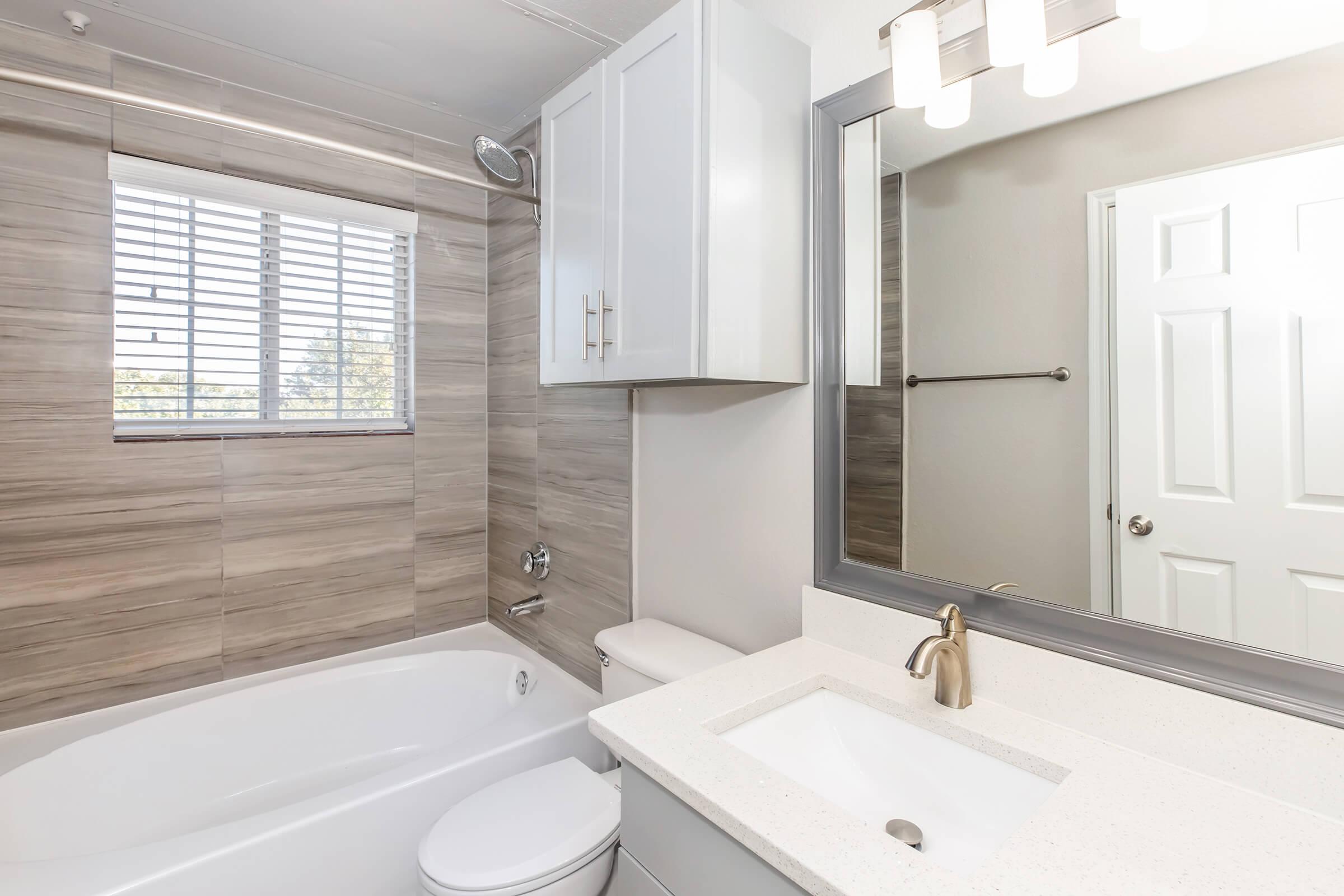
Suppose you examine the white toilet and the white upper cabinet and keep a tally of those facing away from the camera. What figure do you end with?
0

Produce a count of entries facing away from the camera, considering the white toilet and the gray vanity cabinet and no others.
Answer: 0

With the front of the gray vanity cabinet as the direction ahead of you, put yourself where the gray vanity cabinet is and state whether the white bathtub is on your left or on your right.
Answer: on your right

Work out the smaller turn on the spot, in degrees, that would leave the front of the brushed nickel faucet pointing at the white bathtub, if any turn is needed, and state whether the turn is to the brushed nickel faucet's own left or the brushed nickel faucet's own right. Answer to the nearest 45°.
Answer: approximately 45° to the brushed nickel faucet's own right
